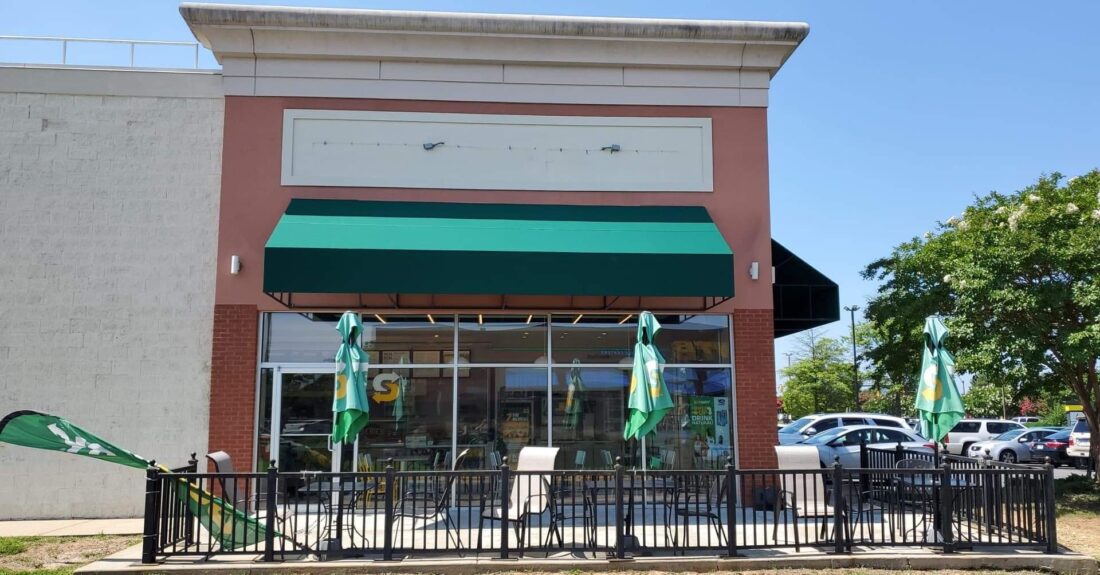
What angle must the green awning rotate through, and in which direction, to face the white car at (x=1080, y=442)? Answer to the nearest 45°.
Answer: approximately 135° to its left

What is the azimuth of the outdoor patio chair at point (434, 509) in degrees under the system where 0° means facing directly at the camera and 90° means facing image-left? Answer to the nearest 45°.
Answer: approximately 90°

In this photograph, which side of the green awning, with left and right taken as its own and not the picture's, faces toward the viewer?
front

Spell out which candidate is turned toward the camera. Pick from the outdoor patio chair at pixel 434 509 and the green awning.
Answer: the green awning

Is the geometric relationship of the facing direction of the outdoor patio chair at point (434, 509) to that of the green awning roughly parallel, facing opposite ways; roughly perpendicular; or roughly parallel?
roughly perpendicular

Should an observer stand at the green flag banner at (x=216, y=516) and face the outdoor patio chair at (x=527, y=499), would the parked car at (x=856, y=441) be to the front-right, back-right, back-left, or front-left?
front-left

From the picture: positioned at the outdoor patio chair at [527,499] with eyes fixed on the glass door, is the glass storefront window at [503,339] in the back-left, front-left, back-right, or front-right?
front-right

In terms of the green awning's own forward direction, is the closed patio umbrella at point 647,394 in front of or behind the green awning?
in front
